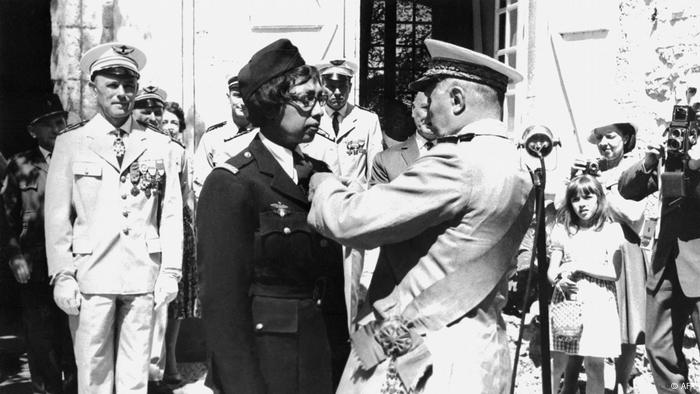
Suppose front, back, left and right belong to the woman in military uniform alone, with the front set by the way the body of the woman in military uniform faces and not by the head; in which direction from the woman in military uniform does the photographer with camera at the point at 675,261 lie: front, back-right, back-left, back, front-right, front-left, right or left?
left

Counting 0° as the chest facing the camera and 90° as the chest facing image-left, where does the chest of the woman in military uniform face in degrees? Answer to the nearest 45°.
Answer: approximately 315°

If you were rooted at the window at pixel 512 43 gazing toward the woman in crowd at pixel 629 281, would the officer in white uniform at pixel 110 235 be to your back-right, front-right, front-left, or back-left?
front-right

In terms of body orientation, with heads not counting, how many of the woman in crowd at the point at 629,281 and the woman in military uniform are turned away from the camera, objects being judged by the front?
0

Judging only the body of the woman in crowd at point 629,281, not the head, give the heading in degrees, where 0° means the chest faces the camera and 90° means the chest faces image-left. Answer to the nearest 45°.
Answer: approximately 45°

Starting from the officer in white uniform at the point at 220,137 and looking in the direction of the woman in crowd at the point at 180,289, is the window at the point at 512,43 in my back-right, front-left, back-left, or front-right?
back-right

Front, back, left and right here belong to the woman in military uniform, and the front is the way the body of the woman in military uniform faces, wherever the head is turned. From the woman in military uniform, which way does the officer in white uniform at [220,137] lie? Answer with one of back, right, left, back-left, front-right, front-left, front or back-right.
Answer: back-left

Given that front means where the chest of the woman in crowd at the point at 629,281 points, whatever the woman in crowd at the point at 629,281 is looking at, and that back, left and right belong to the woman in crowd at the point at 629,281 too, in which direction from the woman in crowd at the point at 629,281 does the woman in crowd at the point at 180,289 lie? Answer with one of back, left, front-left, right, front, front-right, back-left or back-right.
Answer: front-right

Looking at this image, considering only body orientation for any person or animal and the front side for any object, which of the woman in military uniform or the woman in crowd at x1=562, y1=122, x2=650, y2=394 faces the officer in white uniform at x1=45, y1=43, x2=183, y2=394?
the woman in crowd

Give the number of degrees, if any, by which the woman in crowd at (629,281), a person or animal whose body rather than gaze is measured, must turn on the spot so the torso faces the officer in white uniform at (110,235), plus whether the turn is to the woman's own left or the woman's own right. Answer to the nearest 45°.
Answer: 0° — they already face them

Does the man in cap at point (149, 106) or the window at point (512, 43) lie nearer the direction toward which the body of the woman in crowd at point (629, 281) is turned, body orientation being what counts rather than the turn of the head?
the man in cap

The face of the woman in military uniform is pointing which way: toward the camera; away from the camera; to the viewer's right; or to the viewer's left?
to the viewer's right

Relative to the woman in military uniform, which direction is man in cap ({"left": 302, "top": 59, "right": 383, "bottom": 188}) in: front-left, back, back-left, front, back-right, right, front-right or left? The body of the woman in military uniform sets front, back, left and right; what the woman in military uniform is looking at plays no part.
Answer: back-left

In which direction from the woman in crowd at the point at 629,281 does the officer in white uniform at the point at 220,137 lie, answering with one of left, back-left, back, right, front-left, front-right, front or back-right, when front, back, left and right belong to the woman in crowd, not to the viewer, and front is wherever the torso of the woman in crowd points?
front-right

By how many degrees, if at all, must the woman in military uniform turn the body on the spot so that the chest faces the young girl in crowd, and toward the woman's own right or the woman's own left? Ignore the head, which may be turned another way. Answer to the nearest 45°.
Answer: approximately 90° to the woman's own left

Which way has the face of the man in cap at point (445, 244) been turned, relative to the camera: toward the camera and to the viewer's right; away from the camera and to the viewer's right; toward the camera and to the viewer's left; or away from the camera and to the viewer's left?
away from the camera and to the viewer's left
